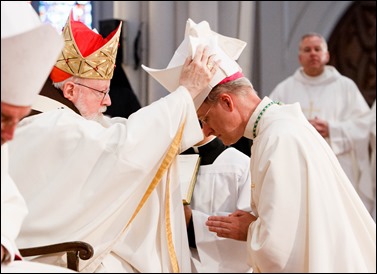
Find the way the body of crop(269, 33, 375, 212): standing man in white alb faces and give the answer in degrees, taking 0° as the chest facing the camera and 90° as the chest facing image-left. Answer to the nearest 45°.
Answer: approximately 0°

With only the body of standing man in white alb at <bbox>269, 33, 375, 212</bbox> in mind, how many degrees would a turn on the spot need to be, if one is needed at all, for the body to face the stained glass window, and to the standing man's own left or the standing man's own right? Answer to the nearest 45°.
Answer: approximately 90° to the standing man's own right
